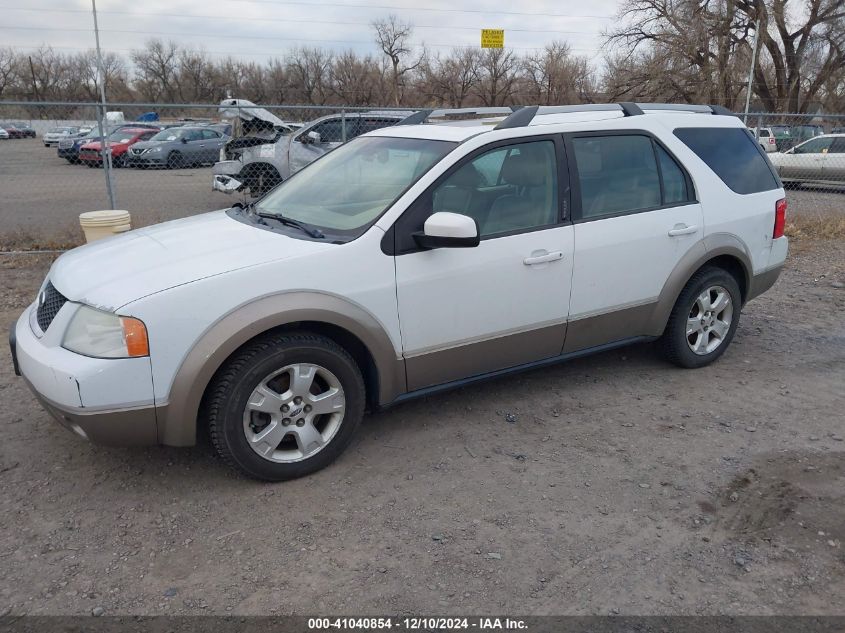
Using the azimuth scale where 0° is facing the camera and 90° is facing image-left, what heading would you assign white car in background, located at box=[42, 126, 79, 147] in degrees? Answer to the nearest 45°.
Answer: approximately 45°

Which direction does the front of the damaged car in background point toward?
to the viewer's left

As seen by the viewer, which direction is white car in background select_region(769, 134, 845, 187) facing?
to the viewer's left

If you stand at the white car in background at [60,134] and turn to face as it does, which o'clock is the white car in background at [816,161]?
the white car in background at [816,161] is roughly at 9 o'clock from the white car in background at [60,134].

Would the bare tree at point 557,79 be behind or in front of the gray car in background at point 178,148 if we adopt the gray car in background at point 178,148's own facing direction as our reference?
behind

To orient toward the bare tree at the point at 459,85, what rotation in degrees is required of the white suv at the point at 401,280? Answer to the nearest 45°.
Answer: approximately 135° to its right
